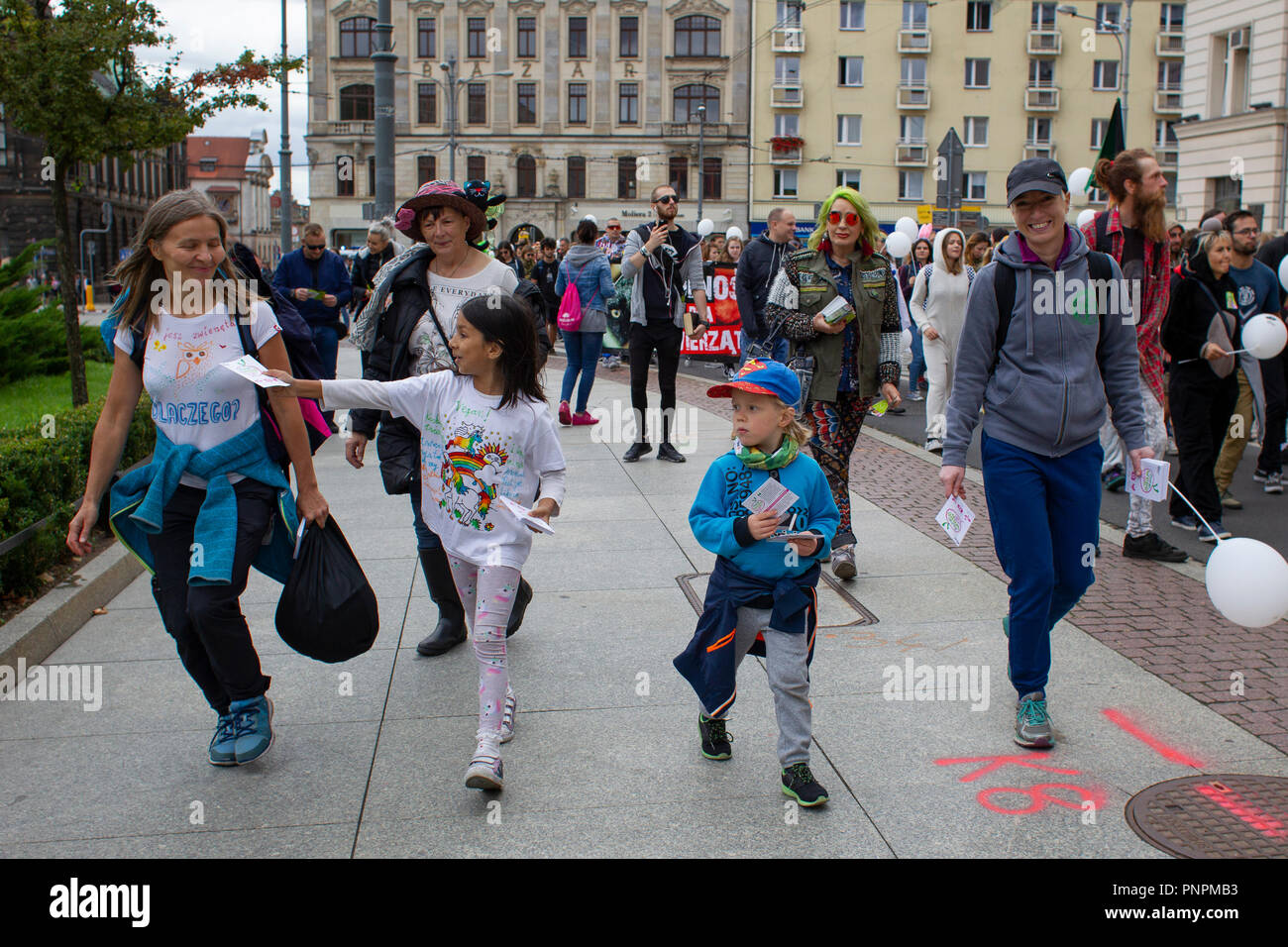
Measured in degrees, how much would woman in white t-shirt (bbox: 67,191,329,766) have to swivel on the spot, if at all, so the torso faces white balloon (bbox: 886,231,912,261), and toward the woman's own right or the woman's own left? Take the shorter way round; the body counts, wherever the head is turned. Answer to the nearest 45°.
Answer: approximately 135° to the woman's own left

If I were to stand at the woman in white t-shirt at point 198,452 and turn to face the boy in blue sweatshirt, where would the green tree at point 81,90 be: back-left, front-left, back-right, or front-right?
back-left

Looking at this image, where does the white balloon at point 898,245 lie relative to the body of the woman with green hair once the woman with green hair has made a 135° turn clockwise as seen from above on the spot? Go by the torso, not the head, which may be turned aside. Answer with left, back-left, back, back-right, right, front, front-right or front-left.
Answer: front-right

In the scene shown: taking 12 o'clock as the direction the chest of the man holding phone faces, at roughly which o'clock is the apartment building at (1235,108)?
The apartment building is roughly at 7 o'clock from the man holding phone.

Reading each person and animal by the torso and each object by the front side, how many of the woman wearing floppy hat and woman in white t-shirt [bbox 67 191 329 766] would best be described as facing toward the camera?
2

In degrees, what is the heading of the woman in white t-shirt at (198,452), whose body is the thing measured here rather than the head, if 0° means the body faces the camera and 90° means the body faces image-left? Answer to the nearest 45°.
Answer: approximately 0°

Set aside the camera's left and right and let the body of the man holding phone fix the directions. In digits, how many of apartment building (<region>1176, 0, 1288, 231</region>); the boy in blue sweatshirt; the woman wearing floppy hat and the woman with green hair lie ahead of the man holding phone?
3

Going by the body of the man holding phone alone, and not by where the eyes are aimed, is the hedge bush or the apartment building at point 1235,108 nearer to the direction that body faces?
the hedge bush
